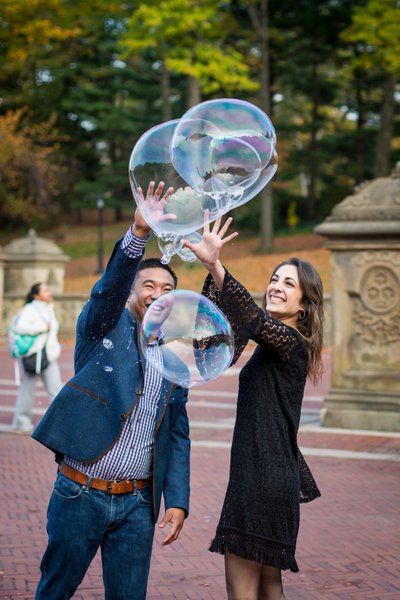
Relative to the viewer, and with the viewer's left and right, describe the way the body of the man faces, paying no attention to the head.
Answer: facing the viewer and to the right of the viewer

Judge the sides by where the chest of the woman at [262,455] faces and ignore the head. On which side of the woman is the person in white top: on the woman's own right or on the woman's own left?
on the woman's own right

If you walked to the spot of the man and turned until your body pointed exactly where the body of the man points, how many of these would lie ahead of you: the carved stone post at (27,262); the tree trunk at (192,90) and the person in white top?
0

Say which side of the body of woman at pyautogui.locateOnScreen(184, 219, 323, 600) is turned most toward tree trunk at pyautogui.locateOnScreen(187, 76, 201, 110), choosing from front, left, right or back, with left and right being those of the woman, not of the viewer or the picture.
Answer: right

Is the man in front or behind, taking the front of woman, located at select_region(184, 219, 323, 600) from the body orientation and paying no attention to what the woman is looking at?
in front

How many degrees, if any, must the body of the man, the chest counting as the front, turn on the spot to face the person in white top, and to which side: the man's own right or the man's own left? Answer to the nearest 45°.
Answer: approximately 135° to the man's own left

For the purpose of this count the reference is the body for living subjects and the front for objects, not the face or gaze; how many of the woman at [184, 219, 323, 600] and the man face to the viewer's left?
1

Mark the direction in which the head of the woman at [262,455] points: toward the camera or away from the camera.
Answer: toward the camera

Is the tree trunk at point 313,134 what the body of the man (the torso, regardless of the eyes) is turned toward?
no

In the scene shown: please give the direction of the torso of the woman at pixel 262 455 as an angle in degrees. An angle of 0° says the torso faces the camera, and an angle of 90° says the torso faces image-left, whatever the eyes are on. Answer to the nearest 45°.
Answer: approximately 90°
